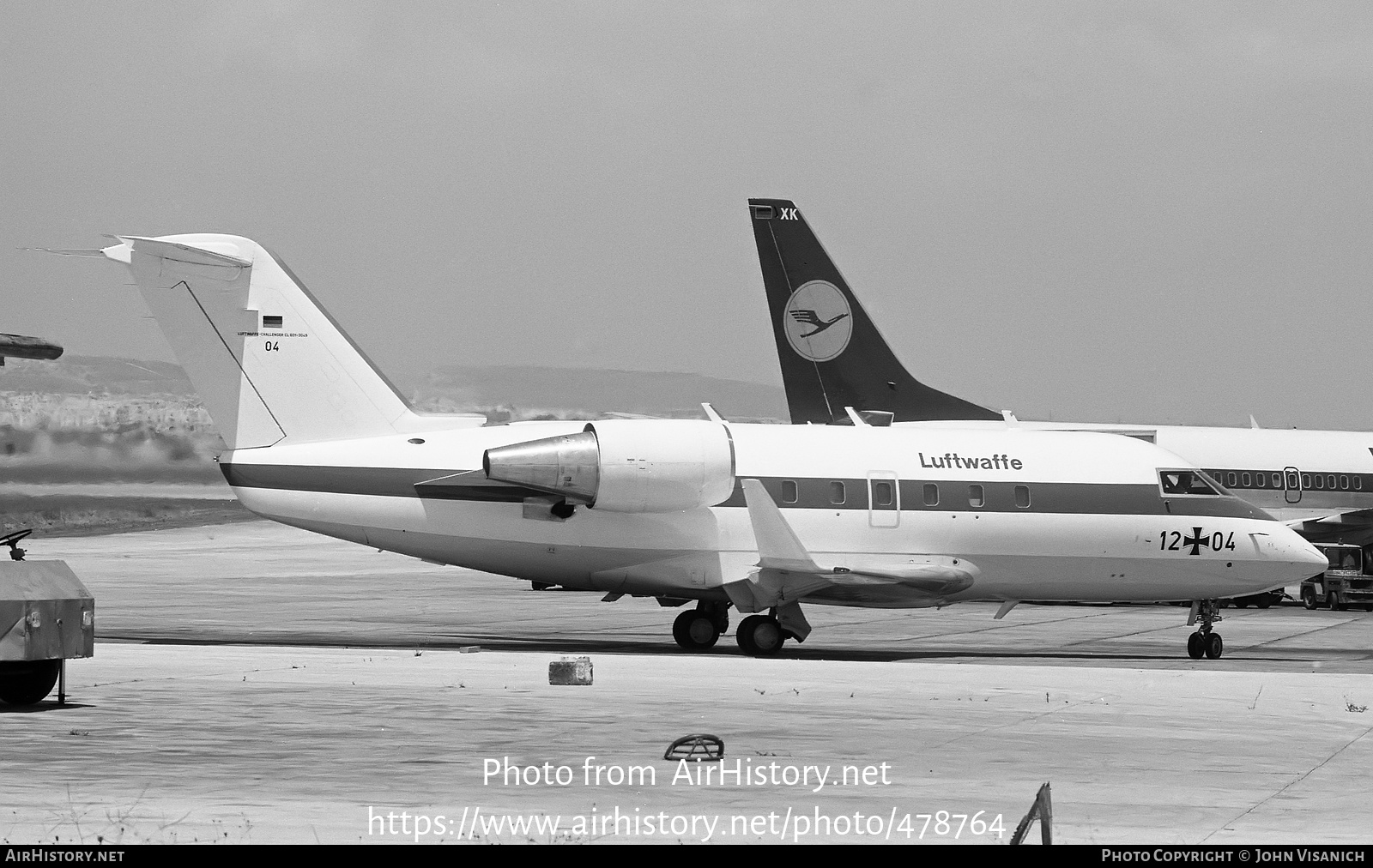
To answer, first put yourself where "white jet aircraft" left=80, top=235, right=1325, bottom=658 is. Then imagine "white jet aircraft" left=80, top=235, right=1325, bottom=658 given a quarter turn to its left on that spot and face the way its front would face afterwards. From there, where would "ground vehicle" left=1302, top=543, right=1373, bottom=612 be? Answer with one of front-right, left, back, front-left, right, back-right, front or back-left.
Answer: front-right

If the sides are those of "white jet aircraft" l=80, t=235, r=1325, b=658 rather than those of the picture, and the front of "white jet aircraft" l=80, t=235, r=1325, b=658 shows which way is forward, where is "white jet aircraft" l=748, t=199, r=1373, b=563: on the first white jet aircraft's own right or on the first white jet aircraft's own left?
on the first white jet aircraft's own left

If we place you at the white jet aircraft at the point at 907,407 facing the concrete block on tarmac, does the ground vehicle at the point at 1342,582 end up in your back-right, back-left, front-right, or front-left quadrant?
back-left

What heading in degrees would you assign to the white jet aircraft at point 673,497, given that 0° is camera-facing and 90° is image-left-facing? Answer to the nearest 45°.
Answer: approximately 270°

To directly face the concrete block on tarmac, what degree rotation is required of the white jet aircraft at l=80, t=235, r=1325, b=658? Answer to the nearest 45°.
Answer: approximately 90° to its right
